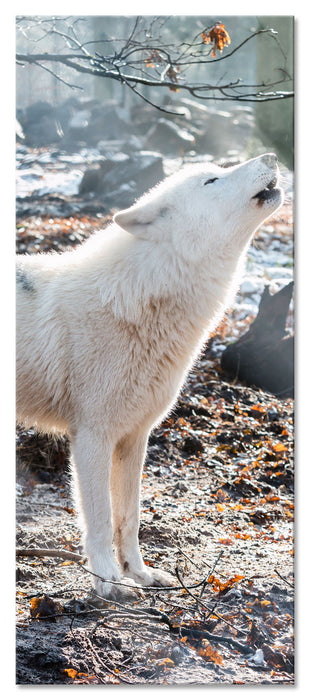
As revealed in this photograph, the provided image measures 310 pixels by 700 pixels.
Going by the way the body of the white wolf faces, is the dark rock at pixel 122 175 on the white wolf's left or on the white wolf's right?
on the white wolf's left

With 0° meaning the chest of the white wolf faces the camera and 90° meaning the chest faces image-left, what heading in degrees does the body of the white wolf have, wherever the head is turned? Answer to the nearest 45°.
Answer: approximately 270°

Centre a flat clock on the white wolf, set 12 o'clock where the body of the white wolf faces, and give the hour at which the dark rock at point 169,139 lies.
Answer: The dark rock is roughly at 9 o'clock from the white wolf.
